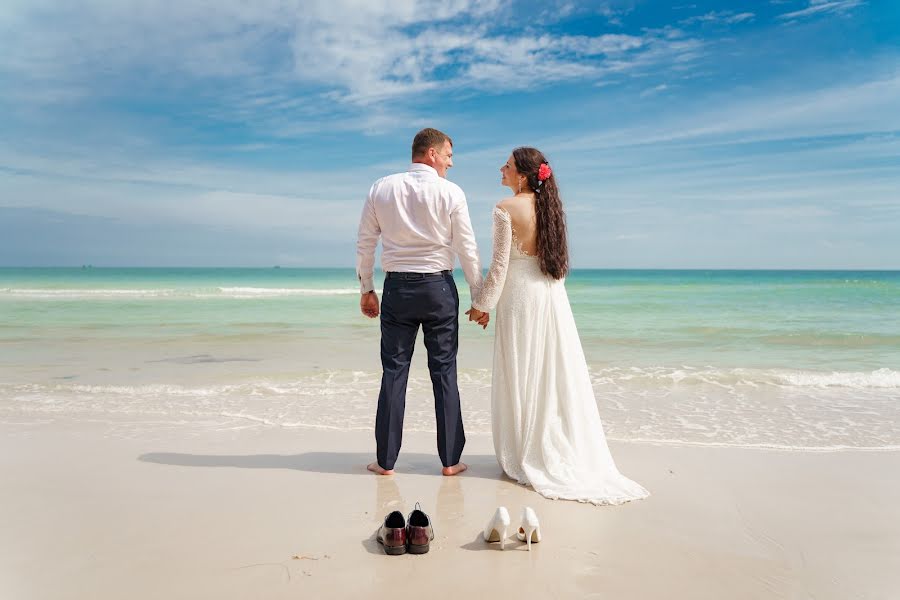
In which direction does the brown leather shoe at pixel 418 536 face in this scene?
away from the camera

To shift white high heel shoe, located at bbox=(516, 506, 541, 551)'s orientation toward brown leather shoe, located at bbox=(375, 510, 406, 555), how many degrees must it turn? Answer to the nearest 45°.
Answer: approximately 90° to its left

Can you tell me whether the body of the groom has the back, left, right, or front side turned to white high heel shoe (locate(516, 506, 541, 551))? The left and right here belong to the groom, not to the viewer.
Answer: back

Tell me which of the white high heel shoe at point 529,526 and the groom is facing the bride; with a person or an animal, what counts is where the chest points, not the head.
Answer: the white high heel shoe

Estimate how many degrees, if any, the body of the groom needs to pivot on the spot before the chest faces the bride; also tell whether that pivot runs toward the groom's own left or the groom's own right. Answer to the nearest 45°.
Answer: approximately 90° to the groom's own right

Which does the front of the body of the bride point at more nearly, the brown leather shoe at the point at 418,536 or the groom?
the groom

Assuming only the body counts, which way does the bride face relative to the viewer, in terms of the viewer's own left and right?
facing away from the viewer and to the left of the viewer

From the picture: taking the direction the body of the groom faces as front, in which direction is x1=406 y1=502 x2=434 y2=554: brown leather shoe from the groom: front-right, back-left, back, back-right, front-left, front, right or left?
back

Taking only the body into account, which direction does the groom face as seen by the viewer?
away from the camera

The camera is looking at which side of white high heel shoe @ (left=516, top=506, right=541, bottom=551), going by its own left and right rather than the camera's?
back

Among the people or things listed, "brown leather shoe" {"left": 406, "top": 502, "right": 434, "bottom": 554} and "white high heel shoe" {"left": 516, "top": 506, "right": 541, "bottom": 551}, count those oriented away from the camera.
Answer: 2
